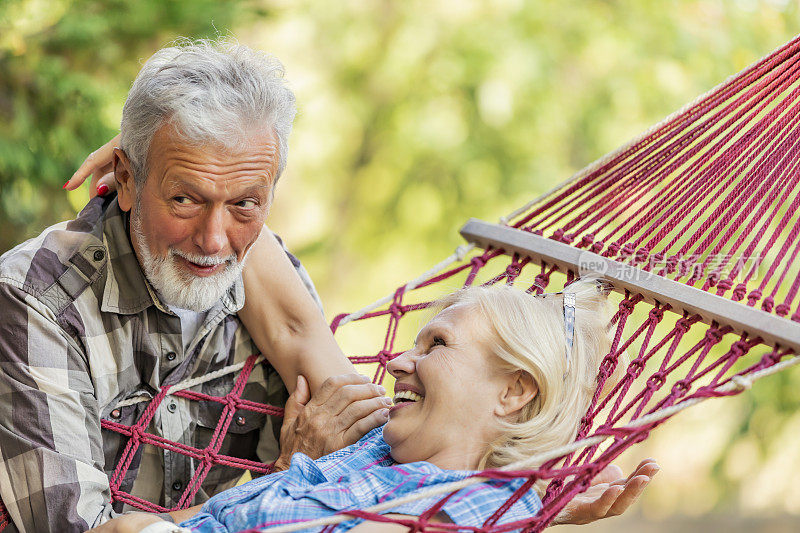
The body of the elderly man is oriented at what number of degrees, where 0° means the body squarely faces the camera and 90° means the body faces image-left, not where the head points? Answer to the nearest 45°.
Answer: approximately 315°

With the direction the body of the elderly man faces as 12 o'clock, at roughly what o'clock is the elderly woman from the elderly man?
The elderly woman is roughly at 11 o'clock from the elderly man.

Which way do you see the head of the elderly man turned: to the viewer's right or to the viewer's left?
to the viewer's right
